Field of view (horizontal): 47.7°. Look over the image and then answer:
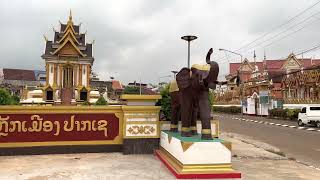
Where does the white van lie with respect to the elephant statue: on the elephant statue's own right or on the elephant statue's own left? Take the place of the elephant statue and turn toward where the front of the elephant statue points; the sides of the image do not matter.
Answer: on the elephant statue's own left

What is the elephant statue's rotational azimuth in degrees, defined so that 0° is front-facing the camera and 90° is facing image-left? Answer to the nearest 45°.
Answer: approximately 315°

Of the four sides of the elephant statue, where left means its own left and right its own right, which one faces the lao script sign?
right

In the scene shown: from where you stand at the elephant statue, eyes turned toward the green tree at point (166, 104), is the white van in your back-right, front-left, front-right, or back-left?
front-right

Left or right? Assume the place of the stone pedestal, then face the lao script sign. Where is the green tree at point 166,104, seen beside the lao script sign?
right

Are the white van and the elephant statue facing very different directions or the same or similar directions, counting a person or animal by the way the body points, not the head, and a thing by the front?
very different directions

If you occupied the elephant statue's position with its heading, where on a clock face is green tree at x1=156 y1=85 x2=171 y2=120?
The green tree is roughly at 7 o'clock from the elephant statue.

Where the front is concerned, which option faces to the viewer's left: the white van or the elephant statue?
the white van
